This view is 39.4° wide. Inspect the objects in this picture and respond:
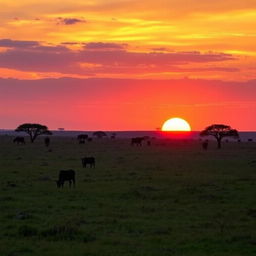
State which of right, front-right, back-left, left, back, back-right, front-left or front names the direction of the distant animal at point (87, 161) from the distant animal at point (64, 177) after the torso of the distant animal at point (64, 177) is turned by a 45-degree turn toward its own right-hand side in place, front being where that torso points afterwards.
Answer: front-right

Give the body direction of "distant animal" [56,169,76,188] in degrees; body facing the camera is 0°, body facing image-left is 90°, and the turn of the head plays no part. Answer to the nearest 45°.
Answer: approximately 90°
